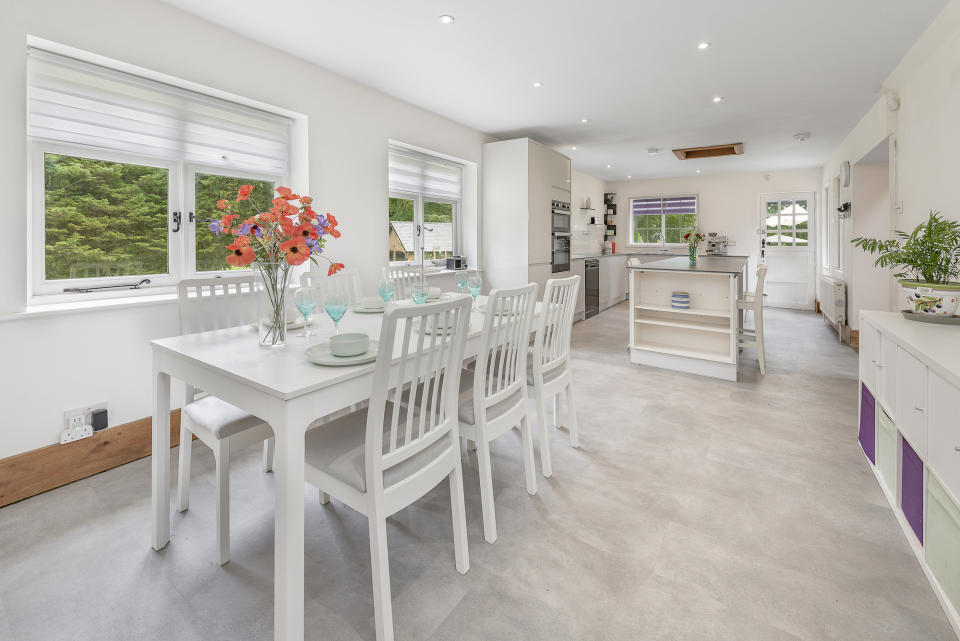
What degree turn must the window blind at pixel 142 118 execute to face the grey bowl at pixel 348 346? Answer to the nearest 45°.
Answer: approximately 45° to its right

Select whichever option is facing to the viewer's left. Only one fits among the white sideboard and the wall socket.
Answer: the white sideboard

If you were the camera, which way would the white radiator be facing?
facing to the left of the viewer

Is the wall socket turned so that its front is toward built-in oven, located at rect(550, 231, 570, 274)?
no

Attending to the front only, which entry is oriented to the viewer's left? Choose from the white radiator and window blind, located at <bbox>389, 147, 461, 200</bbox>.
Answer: the white radiator

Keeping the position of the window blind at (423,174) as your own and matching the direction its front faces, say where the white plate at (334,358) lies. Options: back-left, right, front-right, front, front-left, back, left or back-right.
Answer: front-right

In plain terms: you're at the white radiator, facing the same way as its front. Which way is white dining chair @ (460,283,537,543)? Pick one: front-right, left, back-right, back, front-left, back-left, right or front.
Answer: left

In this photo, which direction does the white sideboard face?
to the viewer's left

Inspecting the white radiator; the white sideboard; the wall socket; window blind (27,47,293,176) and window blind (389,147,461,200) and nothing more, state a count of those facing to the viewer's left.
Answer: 2

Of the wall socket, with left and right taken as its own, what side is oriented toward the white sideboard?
front

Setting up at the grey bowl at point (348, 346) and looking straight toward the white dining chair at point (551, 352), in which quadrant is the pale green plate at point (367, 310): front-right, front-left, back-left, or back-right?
front-left

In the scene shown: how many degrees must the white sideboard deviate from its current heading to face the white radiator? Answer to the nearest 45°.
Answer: approximately 90° to its right

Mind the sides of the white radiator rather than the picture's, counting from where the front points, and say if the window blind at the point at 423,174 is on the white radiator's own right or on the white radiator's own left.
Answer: on the white radiator's own left

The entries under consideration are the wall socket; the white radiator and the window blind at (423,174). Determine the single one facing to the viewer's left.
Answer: the white radiator

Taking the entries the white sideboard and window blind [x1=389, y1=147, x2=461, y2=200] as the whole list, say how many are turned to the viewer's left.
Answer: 1

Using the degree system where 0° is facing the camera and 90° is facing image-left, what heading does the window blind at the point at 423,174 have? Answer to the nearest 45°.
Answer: approximately 315°
